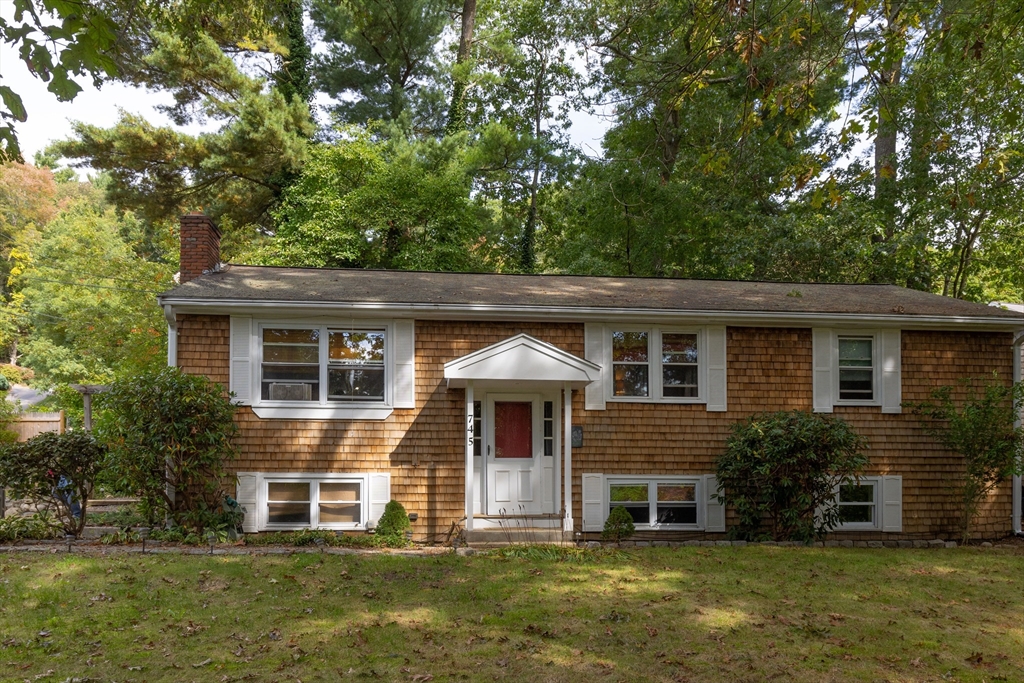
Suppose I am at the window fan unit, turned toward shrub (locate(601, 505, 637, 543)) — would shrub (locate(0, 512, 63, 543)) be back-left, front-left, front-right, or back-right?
back-right

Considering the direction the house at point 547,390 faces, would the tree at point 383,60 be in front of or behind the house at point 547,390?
behind

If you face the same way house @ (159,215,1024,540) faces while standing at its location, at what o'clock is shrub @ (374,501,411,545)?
The shrub is roughly at 2 o'clock from the house.

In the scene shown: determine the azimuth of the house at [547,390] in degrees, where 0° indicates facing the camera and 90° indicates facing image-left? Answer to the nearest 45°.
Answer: approximately 0°

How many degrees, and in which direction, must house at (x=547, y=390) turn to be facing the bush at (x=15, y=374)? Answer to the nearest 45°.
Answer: approximately 135° to its right

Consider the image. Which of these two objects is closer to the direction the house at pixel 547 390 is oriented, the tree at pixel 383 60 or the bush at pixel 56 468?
the bush

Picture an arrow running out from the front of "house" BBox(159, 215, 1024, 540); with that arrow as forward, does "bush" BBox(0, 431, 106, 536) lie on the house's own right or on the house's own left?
on the house's own right
